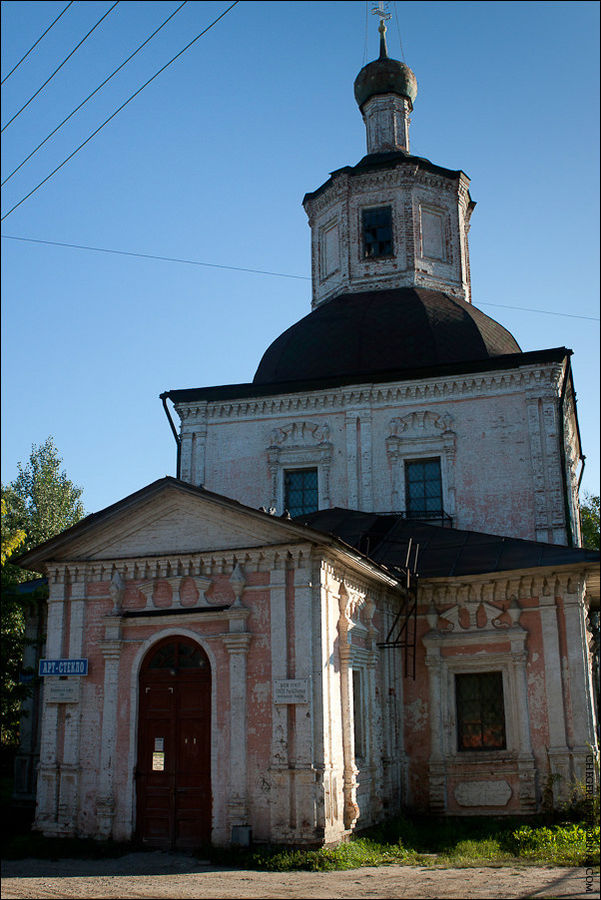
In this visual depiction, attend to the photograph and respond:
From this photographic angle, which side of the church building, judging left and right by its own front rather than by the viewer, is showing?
front
